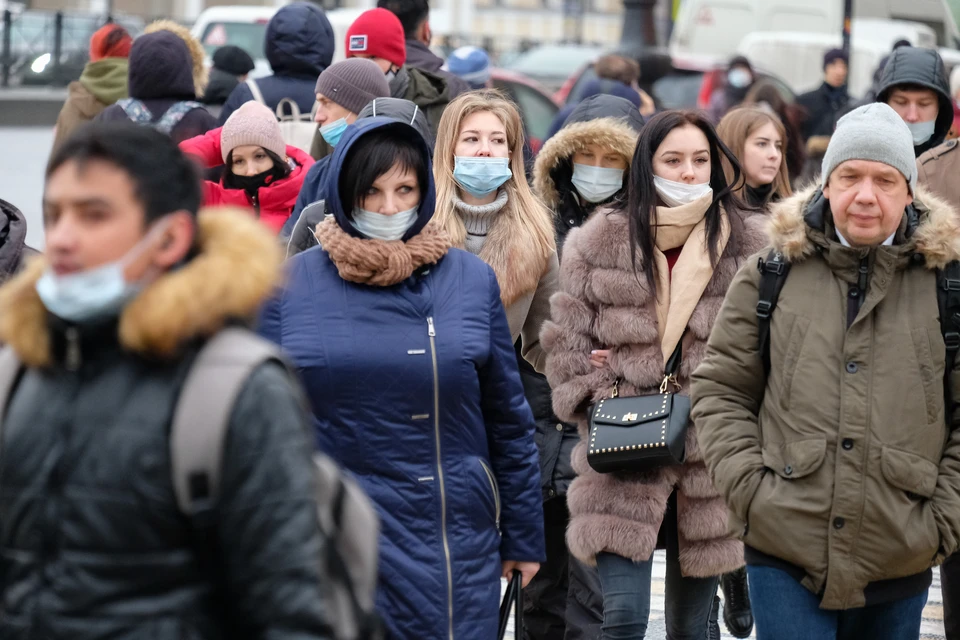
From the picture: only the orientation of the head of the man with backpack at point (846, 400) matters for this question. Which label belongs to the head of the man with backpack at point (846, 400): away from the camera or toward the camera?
toward the camera

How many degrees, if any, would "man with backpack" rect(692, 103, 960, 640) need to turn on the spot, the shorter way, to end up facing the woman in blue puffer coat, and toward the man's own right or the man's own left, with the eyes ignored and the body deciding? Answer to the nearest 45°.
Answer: approximately 90° to the man's own right

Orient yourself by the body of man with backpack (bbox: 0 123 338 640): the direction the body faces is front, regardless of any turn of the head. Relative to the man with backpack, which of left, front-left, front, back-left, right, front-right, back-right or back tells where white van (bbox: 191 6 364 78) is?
back-right

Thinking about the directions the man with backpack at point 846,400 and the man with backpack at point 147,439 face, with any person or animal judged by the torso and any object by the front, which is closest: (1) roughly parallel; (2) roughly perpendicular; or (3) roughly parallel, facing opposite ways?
roughly parallel

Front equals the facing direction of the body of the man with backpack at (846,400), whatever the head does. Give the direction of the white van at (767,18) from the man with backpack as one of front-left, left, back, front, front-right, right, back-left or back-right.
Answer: back

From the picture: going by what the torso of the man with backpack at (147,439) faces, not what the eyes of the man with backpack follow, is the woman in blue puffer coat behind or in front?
behind

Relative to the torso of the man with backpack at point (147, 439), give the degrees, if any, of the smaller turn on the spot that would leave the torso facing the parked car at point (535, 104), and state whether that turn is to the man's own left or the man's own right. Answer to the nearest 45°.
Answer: approximately 135° to the man's own right

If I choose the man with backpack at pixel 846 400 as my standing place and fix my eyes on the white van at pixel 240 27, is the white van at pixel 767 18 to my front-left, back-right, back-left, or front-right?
front-right

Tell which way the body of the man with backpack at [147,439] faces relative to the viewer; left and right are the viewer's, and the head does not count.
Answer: facing the viewer and to the left of the viewer

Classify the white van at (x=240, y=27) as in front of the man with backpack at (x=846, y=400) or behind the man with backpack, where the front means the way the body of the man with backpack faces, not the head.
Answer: behind

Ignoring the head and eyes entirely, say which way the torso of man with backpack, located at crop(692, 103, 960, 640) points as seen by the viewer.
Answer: toward the camera

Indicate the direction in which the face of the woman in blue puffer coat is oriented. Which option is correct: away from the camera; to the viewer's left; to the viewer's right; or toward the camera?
toward the camera

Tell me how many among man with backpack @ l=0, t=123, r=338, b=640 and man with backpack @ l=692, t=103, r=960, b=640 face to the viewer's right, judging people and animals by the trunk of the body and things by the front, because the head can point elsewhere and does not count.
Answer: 0
